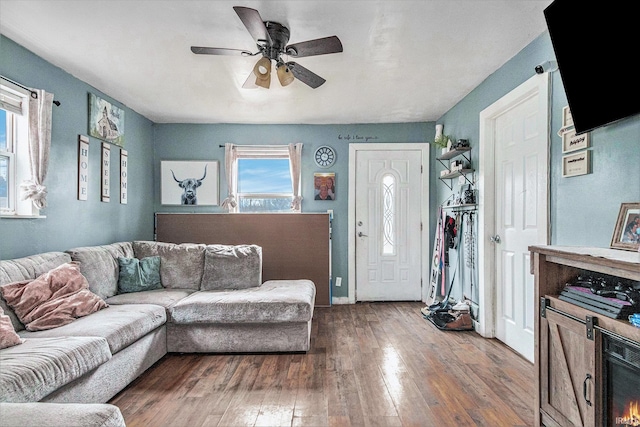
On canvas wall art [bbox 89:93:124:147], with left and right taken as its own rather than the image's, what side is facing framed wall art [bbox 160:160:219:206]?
left

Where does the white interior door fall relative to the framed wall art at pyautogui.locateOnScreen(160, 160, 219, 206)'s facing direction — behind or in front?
in front

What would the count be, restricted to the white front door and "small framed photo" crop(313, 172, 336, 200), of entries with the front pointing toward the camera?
2

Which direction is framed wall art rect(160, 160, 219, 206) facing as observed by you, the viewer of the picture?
facing the viewer

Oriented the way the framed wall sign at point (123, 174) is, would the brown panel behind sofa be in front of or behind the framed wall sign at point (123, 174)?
in front

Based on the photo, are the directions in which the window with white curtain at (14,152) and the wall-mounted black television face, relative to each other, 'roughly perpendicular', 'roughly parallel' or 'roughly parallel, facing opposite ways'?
roughly parallel, facing opposite ways

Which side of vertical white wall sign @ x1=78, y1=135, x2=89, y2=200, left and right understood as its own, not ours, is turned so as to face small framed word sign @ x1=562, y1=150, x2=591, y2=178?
front

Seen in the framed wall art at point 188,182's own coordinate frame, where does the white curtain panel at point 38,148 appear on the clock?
The white curtain panel is roughly at 1 o'clock from the framed wall art.

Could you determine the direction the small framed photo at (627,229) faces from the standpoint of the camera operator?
facing the viewer and to the left of the viewer

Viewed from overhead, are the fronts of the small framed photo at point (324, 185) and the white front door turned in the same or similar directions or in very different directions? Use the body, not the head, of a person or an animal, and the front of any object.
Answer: same or similar directions

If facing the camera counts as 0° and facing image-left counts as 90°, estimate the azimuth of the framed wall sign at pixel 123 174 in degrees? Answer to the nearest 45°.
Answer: approximately 315°

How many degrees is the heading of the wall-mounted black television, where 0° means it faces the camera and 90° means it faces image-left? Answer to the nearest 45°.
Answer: approximately 45°

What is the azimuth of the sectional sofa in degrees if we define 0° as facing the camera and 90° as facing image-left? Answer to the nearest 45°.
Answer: approximately 315°

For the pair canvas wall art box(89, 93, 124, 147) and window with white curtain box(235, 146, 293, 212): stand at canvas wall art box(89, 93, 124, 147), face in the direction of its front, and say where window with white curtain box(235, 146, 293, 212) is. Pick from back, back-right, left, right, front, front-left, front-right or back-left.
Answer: front-left

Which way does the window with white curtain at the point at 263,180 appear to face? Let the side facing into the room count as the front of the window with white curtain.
toward the camera

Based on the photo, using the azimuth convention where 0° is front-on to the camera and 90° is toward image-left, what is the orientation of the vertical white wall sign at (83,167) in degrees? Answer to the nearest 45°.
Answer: approximately 315°

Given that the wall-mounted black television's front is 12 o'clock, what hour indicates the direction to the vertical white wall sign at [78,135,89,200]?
The vertical white wall sign is roughly at 1 o'clock from the wall-mounted black television.

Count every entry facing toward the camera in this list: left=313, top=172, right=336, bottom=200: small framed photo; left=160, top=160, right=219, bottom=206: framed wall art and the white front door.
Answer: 3

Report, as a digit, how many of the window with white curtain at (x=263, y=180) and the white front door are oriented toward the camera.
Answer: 2

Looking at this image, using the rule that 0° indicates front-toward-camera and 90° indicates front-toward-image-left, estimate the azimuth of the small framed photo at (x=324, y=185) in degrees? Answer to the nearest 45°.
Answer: approximately 0°

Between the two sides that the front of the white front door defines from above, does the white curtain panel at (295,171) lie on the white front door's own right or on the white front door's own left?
on the white front door's own right
